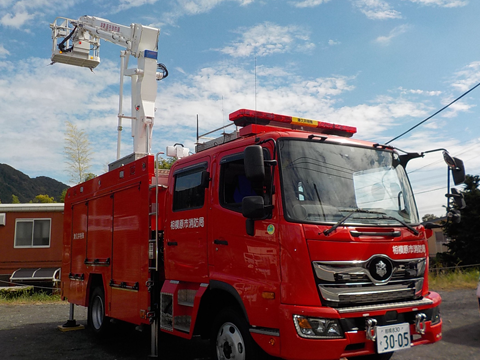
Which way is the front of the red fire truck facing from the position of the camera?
facing the viewer and to the right of the viewer

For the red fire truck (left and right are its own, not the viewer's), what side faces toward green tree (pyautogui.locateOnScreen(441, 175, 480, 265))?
left

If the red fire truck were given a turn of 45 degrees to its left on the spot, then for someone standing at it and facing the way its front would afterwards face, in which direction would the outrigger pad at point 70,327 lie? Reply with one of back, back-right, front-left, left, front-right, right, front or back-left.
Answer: back-left
